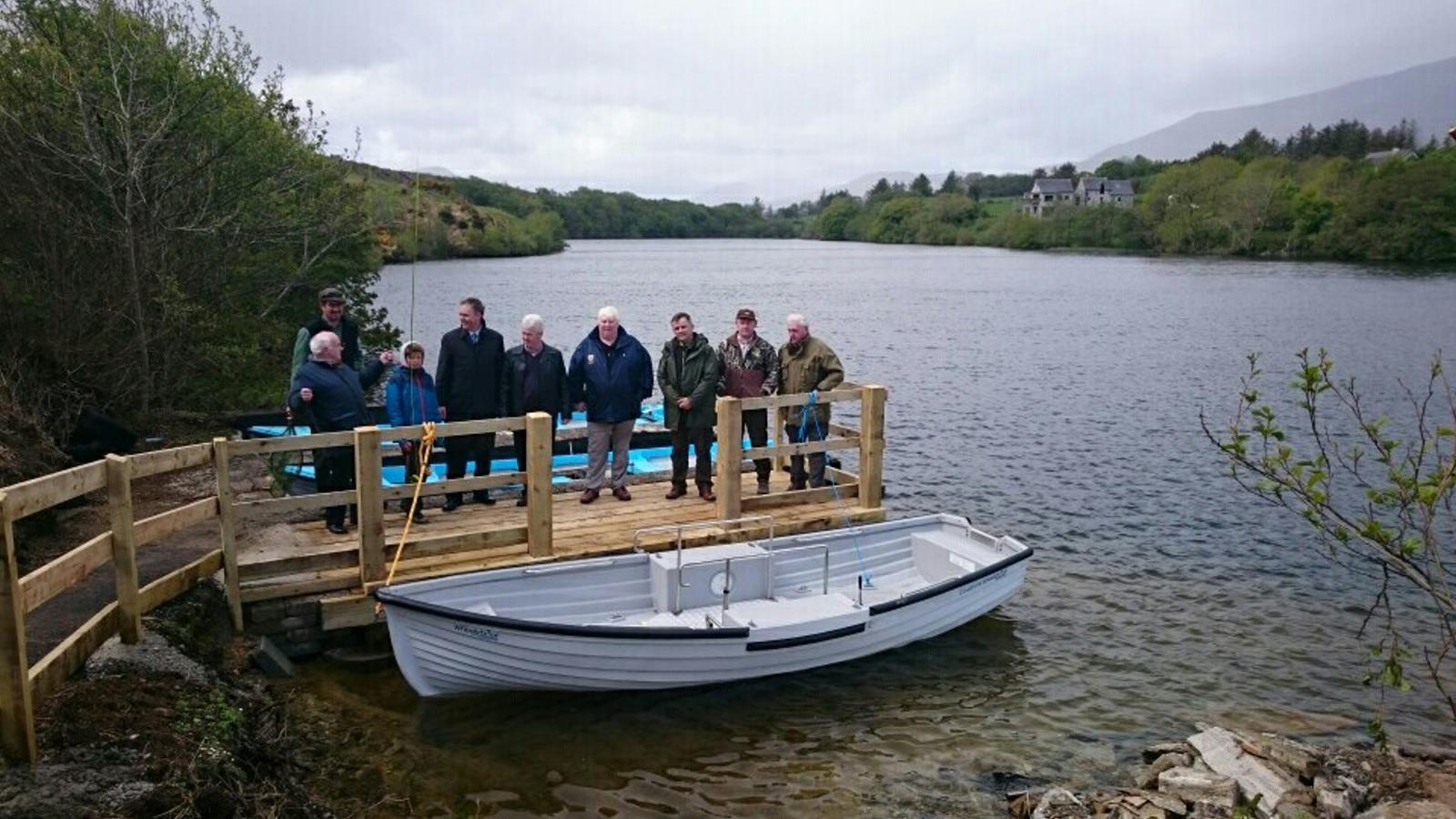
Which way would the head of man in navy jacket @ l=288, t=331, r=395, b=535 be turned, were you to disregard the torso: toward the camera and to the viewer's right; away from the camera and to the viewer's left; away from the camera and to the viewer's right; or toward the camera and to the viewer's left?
toward the camera and to the viewer's right

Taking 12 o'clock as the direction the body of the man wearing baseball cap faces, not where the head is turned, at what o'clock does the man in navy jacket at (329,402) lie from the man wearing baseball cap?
The man in navy jacket is roughly at 2 o'clock from the man wearing baseball cap.

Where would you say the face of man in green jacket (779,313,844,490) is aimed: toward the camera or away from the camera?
toward the camera

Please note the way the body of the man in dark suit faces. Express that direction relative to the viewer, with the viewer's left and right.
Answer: facing the viewer

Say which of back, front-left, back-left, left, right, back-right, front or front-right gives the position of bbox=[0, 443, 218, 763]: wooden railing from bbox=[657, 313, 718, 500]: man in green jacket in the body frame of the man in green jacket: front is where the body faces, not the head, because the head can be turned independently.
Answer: front-right

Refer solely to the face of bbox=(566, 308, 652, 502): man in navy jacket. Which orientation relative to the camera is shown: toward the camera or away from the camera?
toward the camera

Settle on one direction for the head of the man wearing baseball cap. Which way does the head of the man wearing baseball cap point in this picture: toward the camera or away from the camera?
toward the camera

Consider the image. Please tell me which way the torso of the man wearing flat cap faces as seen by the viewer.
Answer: toward the camera

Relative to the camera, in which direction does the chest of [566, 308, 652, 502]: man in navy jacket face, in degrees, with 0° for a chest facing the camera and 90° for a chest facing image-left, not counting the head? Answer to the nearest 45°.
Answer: approximately 0°

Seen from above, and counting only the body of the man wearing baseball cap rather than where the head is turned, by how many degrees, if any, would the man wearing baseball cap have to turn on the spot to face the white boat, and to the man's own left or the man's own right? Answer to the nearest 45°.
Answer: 0° — they already face it

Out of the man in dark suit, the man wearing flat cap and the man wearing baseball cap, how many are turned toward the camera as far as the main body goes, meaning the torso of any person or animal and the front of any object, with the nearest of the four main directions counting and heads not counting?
3

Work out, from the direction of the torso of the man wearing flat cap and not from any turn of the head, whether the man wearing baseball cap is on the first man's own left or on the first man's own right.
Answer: on the first man's own left

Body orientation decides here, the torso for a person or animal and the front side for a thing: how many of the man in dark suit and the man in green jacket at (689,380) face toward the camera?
2

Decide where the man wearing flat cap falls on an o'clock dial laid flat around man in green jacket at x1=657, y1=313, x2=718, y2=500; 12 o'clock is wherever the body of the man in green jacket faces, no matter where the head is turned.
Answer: The man wearing flat cap is roughly at 3 o'clock from the man in green jacket.

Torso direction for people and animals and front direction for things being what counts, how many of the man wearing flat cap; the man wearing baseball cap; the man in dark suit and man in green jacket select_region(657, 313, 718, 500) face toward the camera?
4

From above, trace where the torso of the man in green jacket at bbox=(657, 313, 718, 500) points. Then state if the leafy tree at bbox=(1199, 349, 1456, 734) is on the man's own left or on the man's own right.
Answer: on the man's own left

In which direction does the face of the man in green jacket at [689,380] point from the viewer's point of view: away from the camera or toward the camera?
toward the camera

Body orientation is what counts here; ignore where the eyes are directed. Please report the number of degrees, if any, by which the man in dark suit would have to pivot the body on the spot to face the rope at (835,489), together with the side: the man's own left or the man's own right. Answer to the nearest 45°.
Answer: approximately 90° to the man's own left

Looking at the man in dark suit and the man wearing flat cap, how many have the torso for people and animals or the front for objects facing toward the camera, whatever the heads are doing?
2
